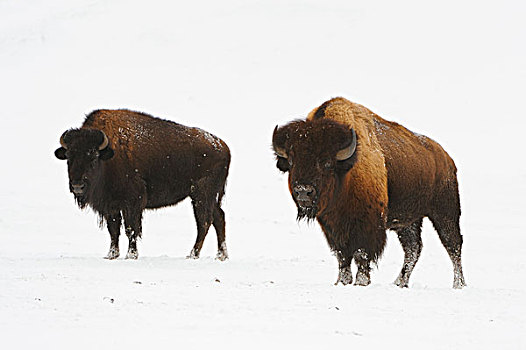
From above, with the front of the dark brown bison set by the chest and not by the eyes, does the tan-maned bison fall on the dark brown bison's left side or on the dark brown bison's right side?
on the dark brown bison's left side

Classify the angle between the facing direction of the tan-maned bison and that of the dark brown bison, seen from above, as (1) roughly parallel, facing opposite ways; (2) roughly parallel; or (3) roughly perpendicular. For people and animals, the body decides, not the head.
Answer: roughly parallel

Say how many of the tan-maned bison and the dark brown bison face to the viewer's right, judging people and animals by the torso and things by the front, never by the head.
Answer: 0

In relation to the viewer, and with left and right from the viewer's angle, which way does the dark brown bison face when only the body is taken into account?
facing the viewer and to the left of the viewer

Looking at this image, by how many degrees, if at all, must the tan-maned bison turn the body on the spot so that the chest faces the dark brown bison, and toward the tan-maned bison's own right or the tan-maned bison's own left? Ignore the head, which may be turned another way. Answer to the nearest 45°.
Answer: approximately 90° to the tan-maned bison's own right

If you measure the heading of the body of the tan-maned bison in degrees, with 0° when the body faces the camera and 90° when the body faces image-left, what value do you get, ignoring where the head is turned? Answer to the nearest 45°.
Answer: approximately 45°
